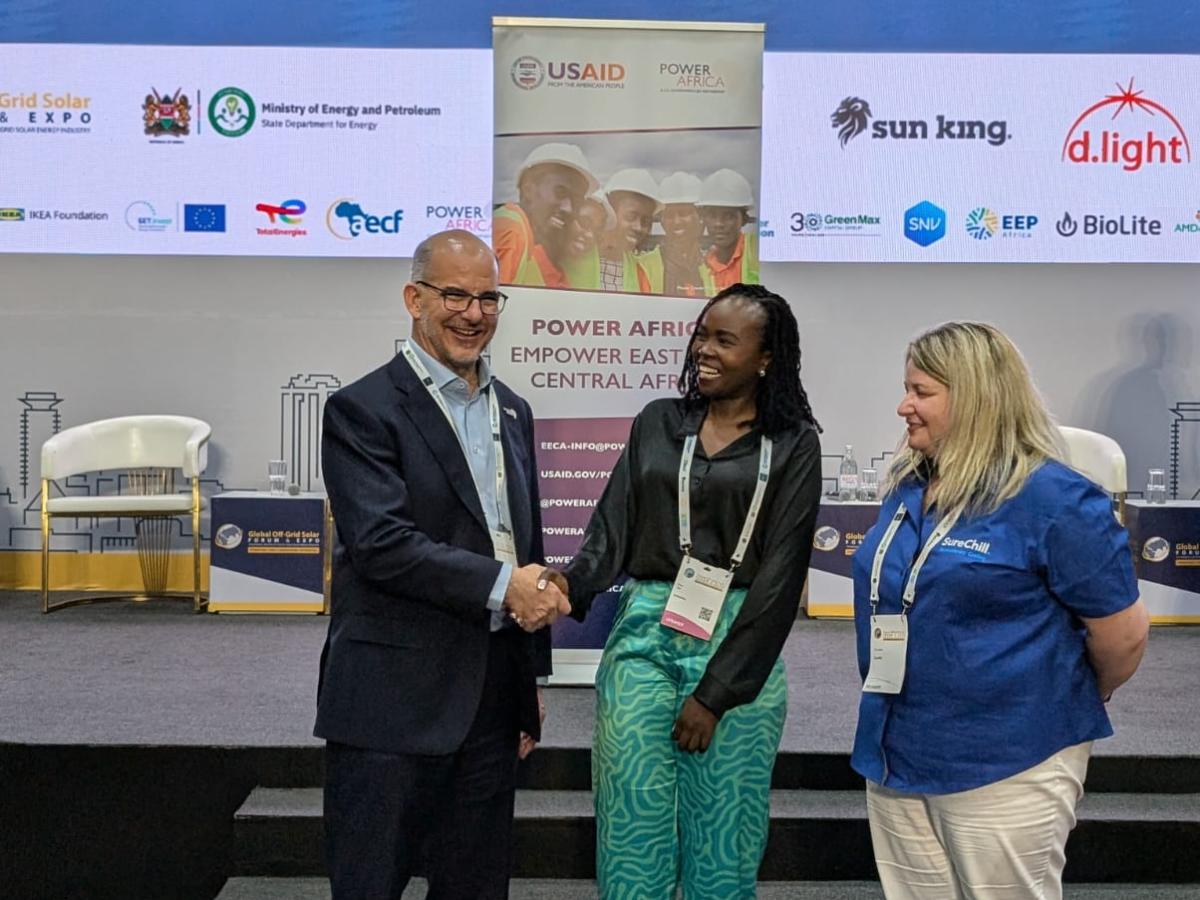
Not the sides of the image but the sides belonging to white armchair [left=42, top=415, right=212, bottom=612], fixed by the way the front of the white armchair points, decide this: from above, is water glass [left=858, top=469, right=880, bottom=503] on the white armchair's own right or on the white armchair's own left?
on the white armchair's own left

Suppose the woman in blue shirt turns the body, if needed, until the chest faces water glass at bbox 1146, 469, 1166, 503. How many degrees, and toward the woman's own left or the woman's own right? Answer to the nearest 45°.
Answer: approximately 135° to the woman's own right

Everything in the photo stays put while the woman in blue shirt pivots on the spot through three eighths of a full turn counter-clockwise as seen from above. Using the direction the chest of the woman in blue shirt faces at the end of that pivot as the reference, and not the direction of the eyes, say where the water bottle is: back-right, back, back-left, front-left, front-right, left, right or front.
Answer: left

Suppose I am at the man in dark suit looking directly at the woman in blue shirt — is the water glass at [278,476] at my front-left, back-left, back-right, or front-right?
back-left

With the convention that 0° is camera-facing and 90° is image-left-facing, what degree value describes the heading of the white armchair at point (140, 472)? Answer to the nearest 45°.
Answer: approximately 0°

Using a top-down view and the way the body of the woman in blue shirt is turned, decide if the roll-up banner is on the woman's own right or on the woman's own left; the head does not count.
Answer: on the woman's own right

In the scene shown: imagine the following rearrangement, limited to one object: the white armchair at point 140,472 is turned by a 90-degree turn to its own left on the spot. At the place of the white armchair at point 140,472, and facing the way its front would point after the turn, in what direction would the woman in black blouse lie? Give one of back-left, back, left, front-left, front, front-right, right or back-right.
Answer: right

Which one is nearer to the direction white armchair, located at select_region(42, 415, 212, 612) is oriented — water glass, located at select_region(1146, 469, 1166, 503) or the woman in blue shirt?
the woman in blue shirt

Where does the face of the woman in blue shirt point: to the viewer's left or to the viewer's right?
to the viewer's left

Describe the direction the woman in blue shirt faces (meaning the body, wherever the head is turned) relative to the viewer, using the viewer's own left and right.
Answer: facing the viewer and to the left of the viewer

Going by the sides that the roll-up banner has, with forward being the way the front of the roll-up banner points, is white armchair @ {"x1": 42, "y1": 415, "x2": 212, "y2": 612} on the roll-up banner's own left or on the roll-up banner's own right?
on the roll-up banner's own right

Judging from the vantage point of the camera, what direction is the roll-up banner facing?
facing the viewer

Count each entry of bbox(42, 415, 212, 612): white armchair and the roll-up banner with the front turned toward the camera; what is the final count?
2

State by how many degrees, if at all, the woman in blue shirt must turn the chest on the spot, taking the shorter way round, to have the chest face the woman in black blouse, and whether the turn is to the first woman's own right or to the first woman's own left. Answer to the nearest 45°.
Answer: approximately 45° to the first woman's own right
